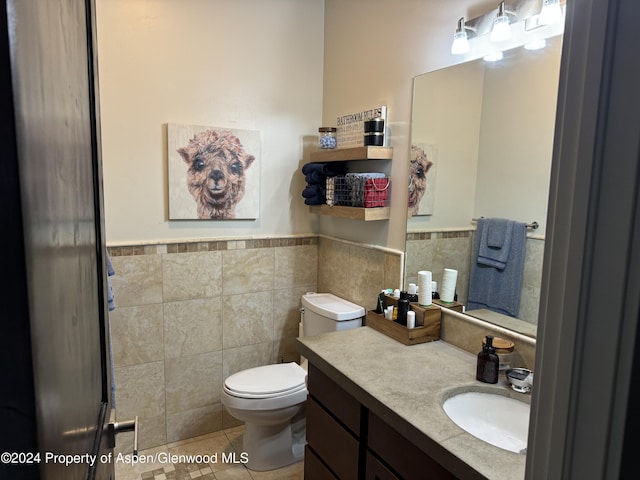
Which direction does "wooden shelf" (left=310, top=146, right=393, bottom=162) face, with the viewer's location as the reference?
facing the viewer and to the left of the viewer

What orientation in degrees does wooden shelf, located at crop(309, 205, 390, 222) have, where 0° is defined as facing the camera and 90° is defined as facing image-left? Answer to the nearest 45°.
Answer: approximately 45°

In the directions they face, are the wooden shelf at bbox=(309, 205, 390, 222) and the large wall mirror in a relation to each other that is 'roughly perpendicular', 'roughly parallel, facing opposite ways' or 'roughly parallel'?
roughly parallel

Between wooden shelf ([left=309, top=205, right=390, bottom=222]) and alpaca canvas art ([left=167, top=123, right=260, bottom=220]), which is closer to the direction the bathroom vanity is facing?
the alpaca canvas art

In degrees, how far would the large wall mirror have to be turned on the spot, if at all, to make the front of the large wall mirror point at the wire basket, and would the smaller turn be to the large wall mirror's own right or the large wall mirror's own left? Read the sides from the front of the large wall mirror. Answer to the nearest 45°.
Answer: approximately 90° to the large wall mirror's own right

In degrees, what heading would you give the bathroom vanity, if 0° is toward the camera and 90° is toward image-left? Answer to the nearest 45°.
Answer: approximately 45°

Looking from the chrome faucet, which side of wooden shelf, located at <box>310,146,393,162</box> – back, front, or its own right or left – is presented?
left

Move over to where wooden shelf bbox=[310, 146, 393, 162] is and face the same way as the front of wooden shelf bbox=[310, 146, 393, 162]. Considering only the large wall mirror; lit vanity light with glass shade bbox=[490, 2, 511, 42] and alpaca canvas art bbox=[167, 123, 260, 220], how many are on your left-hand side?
2

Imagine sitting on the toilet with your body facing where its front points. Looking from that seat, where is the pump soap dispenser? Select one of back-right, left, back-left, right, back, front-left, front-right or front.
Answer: left

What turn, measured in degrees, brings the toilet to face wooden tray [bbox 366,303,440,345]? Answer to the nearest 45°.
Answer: approximately 90° to its left

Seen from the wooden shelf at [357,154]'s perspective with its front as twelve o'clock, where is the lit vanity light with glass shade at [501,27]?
The lit vanity light with glass shade is roughly at 9 o'clock from the wooden shelf.
